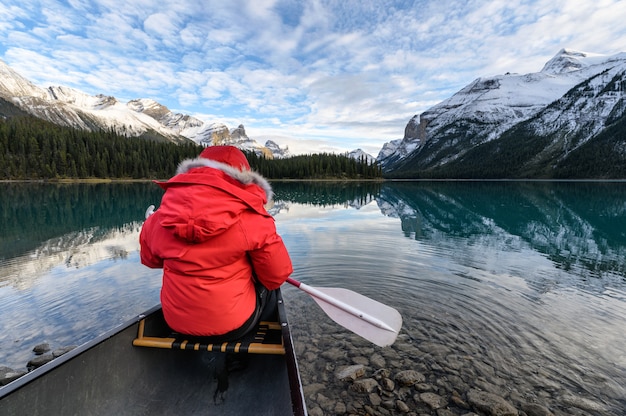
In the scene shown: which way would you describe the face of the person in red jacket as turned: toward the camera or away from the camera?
away from the camera

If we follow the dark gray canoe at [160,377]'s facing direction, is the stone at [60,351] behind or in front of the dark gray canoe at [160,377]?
in front

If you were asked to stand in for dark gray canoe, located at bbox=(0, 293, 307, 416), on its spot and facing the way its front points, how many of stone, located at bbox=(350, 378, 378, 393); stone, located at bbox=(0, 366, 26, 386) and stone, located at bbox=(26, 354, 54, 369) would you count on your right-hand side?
1

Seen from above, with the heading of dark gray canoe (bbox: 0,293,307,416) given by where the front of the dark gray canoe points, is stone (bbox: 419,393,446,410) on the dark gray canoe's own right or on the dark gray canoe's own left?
on the dark gray canoe's own right

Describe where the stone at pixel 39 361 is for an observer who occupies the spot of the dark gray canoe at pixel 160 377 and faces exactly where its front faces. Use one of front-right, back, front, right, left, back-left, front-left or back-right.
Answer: front-left

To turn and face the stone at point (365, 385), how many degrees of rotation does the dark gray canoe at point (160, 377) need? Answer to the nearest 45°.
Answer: approximately 90° to its right

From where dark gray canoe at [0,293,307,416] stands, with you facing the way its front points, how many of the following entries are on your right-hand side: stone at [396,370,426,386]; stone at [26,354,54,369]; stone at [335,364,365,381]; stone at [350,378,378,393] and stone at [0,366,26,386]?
3

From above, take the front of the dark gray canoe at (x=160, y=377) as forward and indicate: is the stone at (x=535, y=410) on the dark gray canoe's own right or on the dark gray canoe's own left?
on the dark gray canoe's own right

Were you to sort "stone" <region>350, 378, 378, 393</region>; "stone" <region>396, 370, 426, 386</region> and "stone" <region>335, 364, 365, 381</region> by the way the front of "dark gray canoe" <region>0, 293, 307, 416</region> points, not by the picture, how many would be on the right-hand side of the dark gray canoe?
3

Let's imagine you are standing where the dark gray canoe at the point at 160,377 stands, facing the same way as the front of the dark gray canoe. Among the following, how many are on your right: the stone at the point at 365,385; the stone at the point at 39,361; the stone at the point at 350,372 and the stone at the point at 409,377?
3

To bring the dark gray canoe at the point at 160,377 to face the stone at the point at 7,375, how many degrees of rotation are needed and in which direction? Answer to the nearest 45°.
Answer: approximately 45° to its left

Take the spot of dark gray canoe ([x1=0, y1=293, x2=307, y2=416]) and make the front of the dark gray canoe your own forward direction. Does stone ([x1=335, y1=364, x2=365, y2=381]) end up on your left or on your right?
on your right

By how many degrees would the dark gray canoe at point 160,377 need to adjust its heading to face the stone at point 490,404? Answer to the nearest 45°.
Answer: approximately 90° to its right

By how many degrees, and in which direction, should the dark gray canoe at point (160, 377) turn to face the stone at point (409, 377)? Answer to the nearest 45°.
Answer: approximately 90° to its right

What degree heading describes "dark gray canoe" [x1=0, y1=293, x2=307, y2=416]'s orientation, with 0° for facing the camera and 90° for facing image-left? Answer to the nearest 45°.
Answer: approximately 180°
